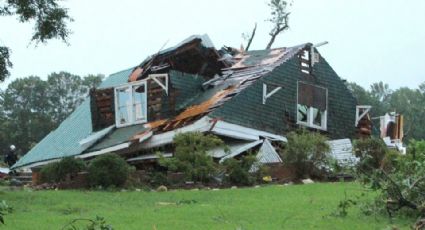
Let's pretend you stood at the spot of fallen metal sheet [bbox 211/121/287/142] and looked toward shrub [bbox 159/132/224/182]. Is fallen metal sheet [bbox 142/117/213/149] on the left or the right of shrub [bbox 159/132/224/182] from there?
right

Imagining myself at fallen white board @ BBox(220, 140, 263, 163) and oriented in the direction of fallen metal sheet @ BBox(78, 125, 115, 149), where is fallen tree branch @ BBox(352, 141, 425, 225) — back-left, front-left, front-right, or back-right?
back-left
